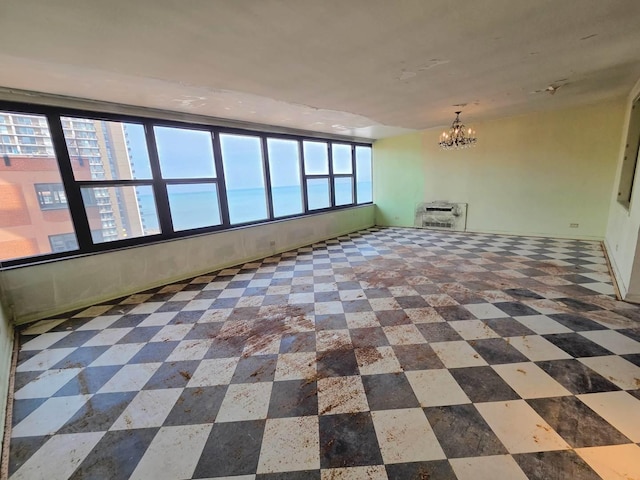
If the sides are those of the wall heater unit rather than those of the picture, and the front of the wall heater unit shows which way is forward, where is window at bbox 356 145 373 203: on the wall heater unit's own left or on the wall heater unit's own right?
on the wall heater unit's own right

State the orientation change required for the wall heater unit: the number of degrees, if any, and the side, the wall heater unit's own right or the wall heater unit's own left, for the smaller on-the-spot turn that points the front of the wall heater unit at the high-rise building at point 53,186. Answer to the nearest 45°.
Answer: approximately 45° to the wall heater unit's own right

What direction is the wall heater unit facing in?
toward the camera

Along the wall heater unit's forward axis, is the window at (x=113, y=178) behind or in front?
in front

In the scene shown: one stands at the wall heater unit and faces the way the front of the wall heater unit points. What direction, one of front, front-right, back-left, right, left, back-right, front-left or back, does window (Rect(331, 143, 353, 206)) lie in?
right

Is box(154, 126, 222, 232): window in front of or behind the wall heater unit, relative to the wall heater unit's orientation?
in front

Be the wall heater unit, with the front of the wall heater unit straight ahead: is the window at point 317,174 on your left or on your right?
on your right

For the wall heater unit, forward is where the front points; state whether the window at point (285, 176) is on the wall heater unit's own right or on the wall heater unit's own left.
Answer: on the wall heater unit's own right

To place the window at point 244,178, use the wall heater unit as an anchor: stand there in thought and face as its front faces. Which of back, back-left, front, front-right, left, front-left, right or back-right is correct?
front-right
